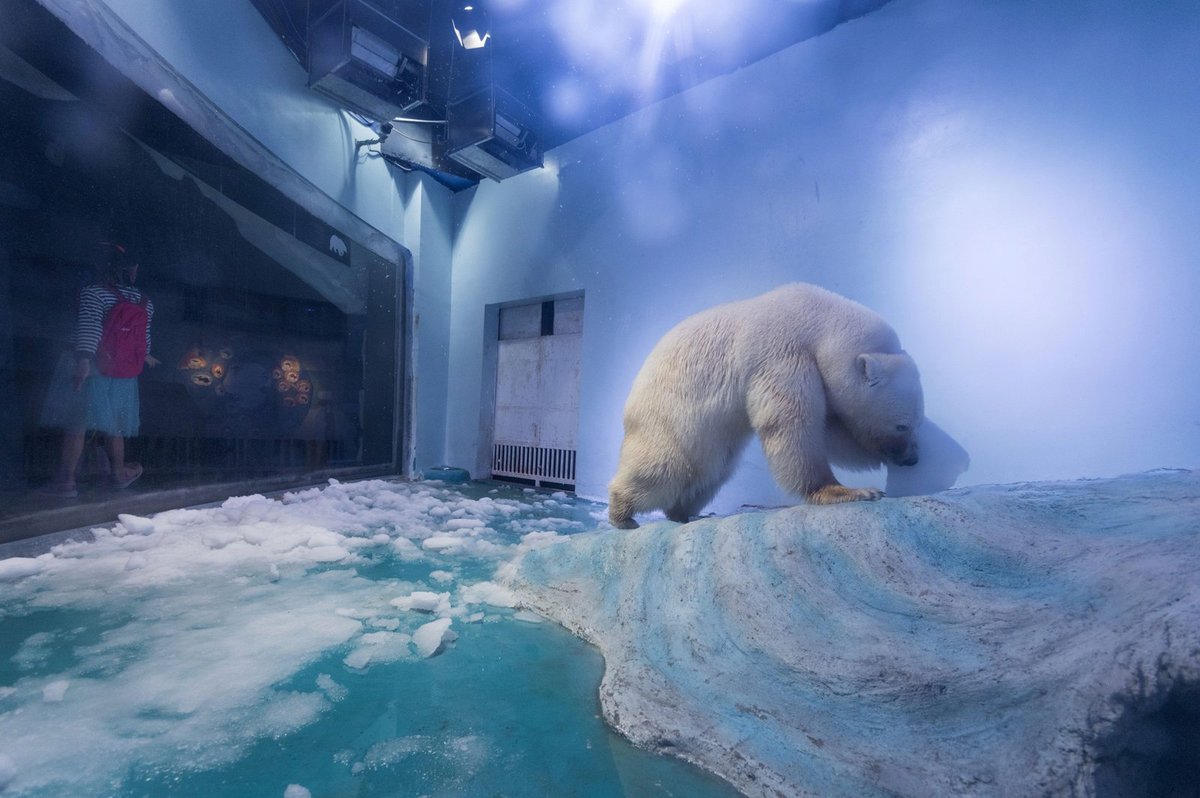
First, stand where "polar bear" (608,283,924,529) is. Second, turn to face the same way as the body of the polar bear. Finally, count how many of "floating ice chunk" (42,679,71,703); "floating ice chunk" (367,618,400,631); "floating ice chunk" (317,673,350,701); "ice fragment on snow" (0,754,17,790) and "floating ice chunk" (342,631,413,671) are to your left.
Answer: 0

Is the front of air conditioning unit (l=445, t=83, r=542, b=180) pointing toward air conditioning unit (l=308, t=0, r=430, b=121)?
no

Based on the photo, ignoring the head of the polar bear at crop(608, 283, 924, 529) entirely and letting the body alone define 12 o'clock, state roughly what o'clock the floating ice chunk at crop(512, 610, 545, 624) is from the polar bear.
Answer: The floating ice chunk is roughly at 5 o'clock from the polar bear.

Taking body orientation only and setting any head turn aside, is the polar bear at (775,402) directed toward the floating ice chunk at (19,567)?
no

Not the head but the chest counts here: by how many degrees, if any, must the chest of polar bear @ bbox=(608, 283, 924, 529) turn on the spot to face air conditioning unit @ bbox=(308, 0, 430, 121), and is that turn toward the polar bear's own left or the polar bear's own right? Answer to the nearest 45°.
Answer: approximately 180°

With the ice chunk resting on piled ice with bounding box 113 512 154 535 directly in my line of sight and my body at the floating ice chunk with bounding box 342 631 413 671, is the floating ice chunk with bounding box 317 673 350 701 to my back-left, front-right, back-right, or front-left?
back-left

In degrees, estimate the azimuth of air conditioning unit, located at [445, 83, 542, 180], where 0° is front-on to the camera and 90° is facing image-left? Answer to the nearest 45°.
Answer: approximately 315°

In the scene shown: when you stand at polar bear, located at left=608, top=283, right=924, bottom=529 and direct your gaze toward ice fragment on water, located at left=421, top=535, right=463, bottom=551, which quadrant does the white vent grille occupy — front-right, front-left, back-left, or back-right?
front-right

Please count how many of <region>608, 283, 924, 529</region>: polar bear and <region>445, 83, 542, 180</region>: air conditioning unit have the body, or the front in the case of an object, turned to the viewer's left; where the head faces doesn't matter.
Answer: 0

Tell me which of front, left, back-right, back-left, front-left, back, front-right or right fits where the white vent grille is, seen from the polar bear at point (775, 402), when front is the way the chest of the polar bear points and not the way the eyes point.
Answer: back-left

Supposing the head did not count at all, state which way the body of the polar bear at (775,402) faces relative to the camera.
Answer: to the viewer's right

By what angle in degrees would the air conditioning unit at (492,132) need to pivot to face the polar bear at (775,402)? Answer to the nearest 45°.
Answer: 0° — it already faces it

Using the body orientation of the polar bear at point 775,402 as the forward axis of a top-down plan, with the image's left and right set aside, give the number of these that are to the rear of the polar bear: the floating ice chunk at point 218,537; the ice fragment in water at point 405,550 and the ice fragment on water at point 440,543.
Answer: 3
